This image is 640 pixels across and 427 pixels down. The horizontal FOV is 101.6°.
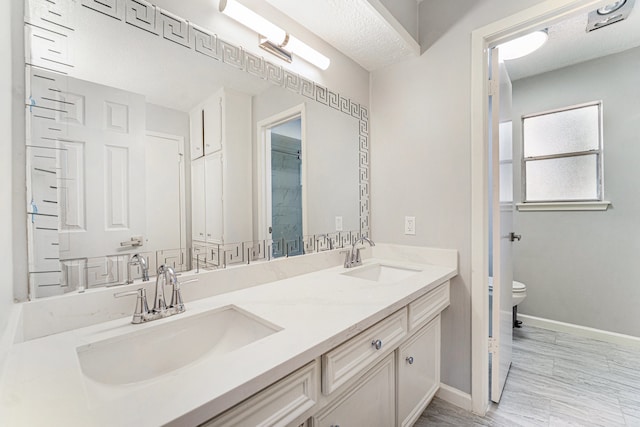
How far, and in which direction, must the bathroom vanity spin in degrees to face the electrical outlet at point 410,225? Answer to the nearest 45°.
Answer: approximately 90° to its left

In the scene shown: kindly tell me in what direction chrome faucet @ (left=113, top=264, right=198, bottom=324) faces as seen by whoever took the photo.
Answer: facing the viewer and to the right of the viewer

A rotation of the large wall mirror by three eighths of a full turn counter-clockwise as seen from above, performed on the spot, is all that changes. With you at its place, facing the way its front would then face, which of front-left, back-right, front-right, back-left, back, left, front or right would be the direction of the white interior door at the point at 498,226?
right

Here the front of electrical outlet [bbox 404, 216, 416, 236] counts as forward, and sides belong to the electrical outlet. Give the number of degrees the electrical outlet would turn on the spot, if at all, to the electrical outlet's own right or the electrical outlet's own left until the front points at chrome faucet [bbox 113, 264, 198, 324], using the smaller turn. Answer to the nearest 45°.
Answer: approximately 45° to the electrical outlet's own right

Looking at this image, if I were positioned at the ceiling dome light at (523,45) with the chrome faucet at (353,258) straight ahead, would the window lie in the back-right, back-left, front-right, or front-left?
back-right

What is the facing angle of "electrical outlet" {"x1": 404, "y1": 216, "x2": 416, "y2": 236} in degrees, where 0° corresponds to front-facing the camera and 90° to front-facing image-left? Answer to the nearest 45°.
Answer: approximately 0°

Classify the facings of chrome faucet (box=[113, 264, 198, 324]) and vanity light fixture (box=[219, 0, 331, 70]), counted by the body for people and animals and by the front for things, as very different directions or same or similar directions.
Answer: same or similar directions
